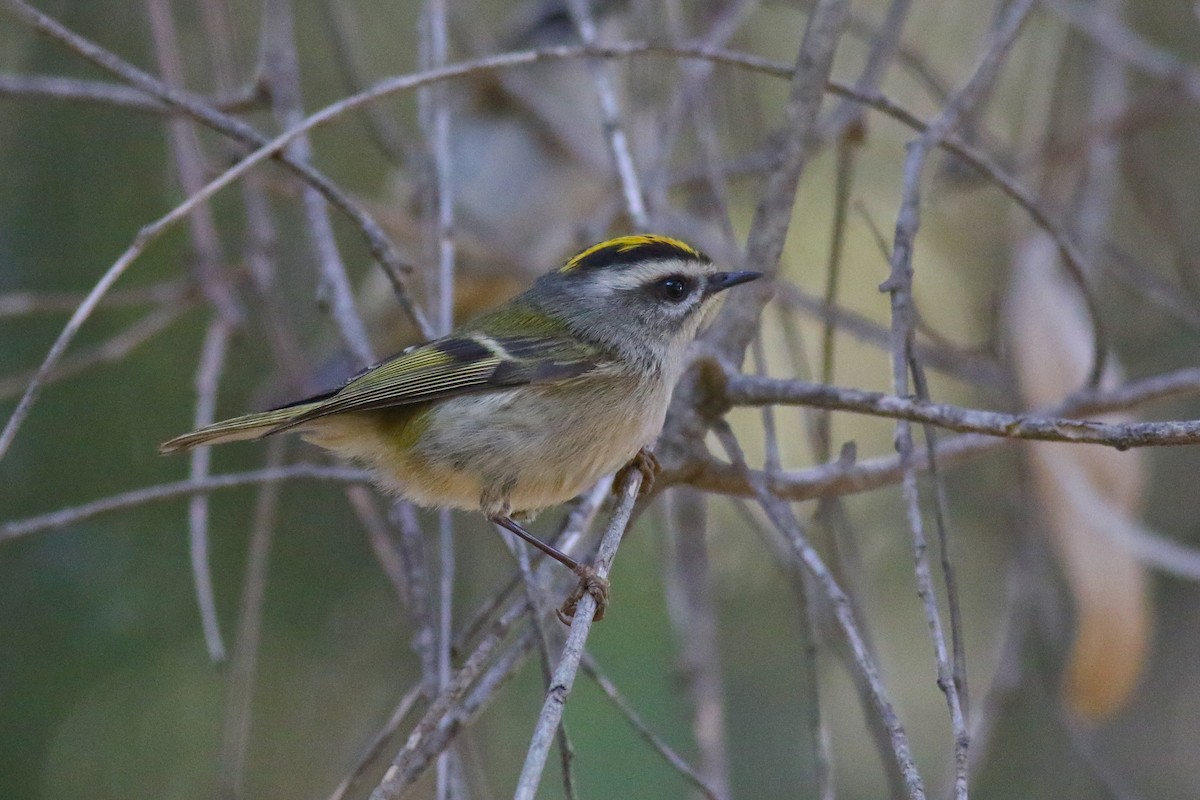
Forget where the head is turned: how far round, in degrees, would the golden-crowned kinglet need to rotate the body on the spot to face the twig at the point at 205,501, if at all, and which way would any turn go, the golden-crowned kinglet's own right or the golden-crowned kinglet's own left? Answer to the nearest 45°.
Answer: approximately 180°

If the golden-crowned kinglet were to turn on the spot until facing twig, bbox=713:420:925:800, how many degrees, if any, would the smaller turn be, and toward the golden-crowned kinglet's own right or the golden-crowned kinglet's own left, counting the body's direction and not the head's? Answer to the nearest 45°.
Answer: approximately 45° to the golden-crowned kinglet's own right

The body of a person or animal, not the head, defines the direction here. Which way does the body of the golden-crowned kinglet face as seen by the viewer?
to the viewer's right
